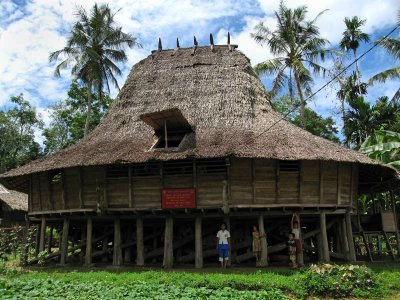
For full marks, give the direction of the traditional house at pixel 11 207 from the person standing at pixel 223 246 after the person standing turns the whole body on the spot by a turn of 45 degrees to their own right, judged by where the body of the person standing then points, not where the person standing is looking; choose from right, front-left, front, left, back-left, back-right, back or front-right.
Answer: right

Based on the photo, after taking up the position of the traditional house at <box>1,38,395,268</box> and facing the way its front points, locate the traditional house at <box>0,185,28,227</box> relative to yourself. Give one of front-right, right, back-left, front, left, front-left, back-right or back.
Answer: back-right

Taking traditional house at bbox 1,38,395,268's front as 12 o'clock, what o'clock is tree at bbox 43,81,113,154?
The tree is roughly at 5 o'clock from the traditional house.

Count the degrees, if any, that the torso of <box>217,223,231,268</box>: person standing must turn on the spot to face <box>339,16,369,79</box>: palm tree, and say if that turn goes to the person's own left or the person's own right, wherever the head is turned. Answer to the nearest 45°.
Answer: approximately 135° to the person's own left

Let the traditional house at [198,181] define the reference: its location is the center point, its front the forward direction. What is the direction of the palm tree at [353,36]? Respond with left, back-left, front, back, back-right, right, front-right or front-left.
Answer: back-left

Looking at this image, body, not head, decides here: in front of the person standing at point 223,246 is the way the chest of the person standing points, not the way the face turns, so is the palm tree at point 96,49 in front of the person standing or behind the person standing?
behind

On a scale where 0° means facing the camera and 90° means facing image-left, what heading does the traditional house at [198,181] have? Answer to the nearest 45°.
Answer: approximately 0°

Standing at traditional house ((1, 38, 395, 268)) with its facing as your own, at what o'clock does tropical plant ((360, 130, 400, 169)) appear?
The tropical plant is roughly at 8 o'clock from the traditional house.

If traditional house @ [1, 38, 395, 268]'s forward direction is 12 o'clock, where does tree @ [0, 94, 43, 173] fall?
The tree is roughly at 5 o'clock from the traditional house.

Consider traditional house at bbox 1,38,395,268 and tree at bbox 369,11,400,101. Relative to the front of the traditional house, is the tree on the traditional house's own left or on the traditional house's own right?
on the traditional house's own left

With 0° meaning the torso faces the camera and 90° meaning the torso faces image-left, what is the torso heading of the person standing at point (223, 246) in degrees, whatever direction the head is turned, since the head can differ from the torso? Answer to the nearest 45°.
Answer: approximately 0°

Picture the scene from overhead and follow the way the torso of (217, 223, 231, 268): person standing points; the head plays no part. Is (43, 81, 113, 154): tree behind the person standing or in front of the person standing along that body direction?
behind
